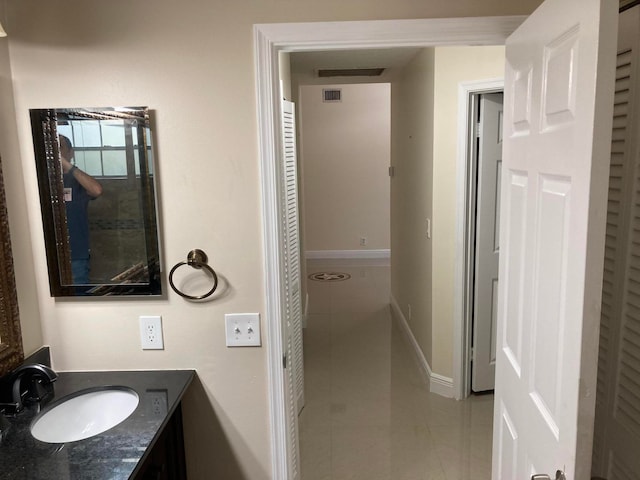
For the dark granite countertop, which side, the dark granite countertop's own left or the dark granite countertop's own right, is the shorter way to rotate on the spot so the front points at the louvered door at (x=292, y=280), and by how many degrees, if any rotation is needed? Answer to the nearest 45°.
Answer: approximately 90° to the dark granite countertop's own left

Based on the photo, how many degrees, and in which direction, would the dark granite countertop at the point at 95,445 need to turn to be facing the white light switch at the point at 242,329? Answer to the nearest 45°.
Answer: approximately 45° to its left

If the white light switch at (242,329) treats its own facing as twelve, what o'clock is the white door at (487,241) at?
The white door is roughly at 8 o'clock from the white light switch.

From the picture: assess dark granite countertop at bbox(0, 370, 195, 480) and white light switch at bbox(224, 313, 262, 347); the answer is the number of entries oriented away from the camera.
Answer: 0

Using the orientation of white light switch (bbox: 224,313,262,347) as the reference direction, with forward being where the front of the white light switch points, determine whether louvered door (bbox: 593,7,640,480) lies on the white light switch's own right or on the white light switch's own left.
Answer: on the white light switch's own left

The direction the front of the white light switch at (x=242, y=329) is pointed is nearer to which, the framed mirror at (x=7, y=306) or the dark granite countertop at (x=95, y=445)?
the dark granite countertop

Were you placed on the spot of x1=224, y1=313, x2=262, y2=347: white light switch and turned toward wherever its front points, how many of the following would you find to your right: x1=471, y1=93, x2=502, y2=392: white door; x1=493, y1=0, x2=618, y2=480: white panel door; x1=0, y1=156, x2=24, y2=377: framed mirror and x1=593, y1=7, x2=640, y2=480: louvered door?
1

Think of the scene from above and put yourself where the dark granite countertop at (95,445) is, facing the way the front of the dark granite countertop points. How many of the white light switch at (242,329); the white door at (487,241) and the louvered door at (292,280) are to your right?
0

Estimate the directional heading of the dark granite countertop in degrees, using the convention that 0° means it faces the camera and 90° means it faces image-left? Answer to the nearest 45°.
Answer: approximately 315°

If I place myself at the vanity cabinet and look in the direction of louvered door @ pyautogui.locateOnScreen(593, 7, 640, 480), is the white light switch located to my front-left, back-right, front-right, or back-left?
front-left

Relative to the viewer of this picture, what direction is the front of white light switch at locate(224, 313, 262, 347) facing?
facing the viewer
